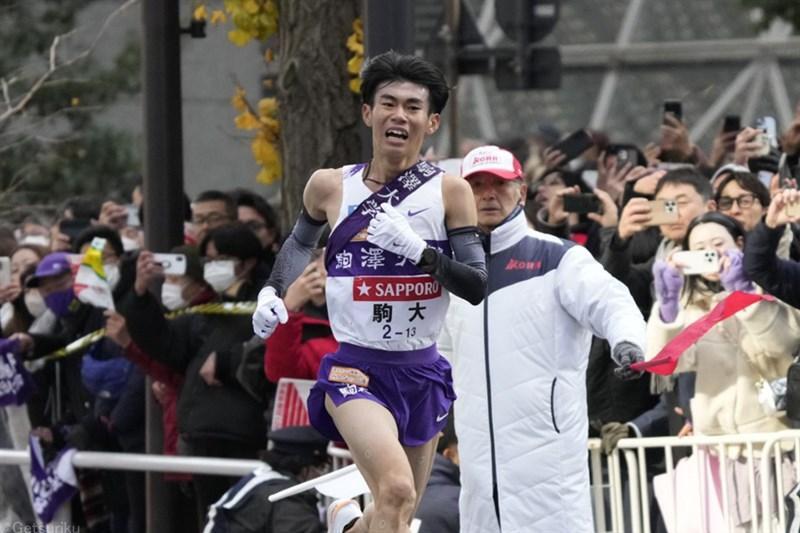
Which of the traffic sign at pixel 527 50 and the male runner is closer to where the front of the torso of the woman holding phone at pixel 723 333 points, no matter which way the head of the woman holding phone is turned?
the male runner

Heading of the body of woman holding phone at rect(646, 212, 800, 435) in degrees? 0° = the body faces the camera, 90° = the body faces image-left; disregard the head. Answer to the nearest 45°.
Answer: approximately 45°

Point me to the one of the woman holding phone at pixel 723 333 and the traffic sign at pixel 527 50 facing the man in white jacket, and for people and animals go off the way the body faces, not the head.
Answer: the woman holding phone

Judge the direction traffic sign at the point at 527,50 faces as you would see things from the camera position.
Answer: facing away from the viewer

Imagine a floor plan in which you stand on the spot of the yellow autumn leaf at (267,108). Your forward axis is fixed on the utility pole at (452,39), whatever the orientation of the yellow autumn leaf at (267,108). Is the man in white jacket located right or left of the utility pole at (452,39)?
right

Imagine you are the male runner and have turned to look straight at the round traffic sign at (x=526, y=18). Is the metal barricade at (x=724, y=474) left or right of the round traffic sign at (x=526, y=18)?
right

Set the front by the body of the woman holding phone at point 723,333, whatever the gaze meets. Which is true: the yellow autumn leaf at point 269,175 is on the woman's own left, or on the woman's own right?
on the woman's own right

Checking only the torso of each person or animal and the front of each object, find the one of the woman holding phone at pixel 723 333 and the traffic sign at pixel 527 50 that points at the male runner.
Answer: the woman holding phone

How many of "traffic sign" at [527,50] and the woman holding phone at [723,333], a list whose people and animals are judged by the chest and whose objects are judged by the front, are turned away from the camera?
1

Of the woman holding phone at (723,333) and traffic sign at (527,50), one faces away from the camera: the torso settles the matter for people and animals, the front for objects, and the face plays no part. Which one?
the traffic sign
